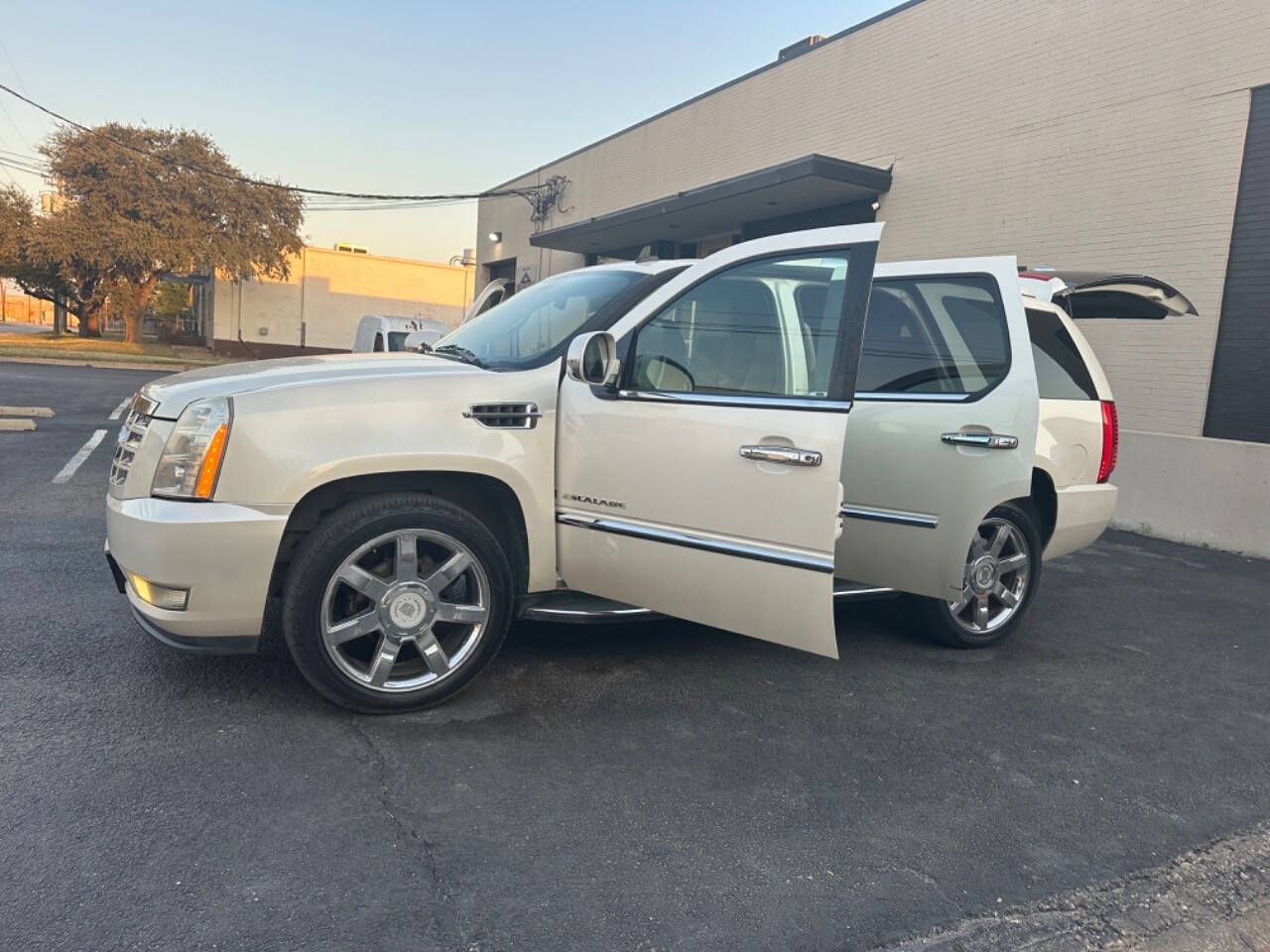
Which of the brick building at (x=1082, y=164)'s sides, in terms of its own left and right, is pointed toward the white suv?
front

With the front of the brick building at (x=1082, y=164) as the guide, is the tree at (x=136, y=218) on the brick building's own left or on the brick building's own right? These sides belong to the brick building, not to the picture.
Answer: on the brick building's own right

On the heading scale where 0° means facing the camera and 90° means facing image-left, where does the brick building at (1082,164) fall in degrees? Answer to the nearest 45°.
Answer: approximately 45°

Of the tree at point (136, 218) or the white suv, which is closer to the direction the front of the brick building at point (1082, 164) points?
the white suv

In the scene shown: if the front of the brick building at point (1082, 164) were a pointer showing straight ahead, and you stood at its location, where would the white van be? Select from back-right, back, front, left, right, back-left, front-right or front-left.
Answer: front-right
